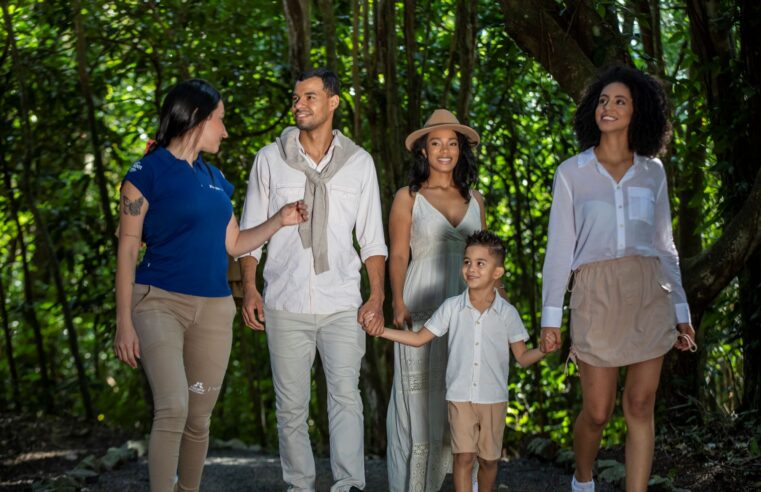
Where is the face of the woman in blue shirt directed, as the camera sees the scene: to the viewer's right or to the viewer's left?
to the viewer's right

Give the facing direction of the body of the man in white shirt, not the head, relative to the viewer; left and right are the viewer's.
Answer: facing the viewer

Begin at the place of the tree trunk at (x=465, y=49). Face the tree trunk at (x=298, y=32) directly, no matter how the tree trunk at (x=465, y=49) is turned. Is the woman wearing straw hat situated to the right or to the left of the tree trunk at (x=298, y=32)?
left

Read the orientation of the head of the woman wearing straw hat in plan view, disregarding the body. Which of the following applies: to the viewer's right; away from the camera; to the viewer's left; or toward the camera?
toward the camera

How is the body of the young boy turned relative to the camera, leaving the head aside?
toward the camera

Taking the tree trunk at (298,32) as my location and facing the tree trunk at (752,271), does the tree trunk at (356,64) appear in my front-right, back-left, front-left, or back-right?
front-left

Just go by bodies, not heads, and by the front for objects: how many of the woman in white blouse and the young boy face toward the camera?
2

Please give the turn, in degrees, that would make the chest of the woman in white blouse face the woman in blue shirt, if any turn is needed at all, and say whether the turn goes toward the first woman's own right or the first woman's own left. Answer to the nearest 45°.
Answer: approximately 45° to the first woman's own right

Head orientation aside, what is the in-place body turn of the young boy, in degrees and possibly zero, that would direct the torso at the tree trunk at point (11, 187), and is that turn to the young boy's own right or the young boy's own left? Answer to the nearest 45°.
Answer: approximately 135° to the young boy's own right

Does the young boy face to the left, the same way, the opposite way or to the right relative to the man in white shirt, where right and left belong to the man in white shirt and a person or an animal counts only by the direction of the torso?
the same way

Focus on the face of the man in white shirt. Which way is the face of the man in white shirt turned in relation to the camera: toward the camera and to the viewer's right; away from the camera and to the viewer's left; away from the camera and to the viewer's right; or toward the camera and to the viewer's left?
toward the camera and to the viewer's left

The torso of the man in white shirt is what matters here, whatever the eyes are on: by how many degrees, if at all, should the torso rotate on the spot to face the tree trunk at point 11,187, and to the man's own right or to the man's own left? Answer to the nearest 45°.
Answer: approximately 135° to the man's own right

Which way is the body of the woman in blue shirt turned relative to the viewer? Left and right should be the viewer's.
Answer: facing the viewer and to the right of the viewer

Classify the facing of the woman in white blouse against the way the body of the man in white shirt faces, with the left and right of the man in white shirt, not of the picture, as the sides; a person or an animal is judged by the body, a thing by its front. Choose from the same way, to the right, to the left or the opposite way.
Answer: the same way

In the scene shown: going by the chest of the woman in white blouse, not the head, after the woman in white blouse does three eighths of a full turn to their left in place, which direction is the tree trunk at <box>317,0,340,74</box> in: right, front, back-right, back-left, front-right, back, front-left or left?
left

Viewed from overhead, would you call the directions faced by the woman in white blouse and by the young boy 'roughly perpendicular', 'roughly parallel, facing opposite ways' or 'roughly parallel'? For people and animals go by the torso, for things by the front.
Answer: roughly parallel

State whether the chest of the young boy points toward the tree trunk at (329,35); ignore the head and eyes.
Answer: no
